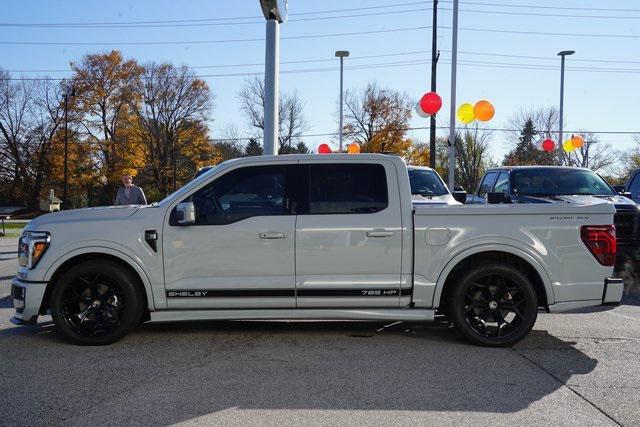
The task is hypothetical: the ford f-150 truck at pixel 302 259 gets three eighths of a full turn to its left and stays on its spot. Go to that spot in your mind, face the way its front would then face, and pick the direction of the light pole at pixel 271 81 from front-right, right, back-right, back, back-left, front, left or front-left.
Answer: back-left

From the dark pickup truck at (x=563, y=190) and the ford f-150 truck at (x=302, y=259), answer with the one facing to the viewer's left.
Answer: the ford f-150 truck

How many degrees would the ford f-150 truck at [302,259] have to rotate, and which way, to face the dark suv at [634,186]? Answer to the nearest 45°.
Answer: approximately 135° to its right

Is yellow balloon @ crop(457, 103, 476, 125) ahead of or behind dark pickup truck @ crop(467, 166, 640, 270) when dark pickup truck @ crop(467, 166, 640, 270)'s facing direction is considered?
behind

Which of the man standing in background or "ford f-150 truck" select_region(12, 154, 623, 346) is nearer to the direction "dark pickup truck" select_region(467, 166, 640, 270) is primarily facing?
the ford f-150 truck

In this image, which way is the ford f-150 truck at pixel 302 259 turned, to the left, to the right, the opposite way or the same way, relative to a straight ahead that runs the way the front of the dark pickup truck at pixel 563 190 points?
to the right

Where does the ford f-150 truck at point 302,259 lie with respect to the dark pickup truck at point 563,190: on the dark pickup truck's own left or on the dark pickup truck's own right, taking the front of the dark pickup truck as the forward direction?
on the dark pickup truck's own right

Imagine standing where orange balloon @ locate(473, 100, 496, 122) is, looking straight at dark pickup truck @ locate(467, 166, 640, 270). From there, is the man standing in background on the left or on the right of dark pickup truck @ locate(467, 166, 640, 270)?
right

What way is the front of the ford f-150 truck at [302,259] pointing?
to the viewer's left

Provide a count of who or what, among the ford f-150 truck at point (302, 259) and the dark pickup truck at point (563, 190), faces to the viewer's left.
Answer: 1

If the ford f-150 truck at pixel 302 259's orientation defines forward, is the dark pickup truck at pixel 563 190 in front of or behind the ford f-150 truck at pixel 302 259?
behind
